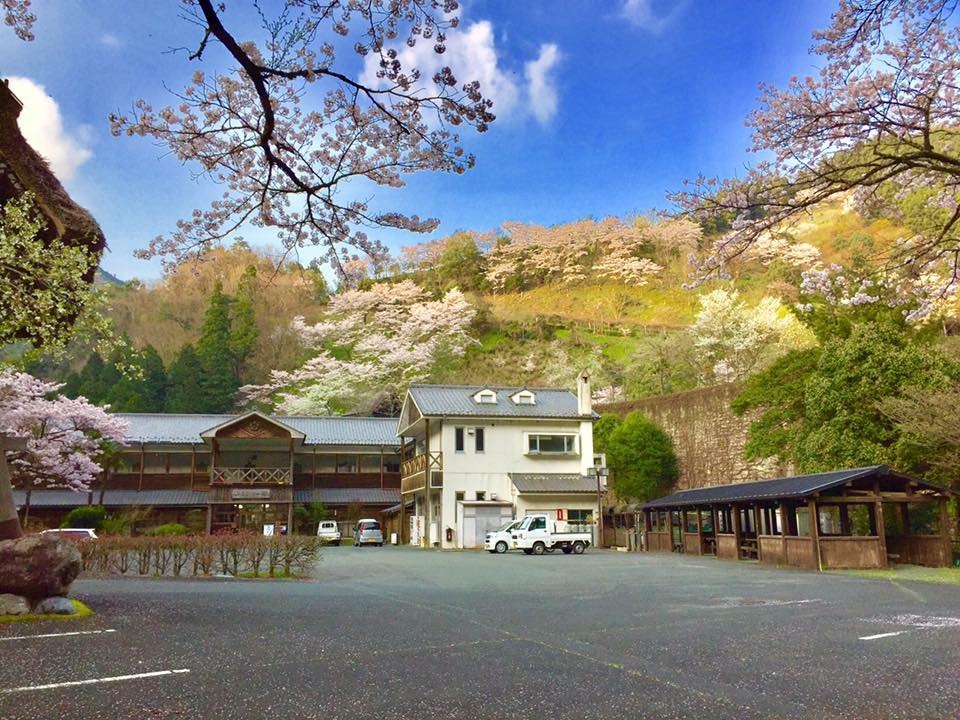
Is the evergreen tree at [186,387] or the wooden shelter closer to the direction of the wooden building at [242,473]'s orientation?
the wooden shelter

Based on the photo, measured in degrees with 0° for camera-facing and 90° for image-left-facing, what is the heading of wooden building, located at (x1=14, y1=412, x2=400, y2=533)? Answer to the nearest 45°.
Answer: approximately 0°

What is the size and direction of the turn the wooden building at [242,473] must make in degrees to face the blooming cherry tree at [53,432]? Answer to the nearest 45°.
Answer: approximately 45° to its right

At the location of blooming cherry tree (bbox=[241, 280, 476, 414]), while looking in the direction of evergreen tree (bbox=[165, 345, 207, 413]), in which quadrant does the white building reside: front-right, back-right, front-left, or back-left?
back-left

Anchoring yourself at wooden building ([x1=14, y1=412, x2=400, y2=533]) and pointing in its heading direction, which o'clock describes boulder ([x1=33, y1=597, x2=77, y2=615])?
The boulder is roughly at 12 o'clock from the wooden building.

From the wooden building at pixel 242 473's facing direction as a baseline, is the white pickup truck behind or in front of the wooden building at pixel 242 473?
in front

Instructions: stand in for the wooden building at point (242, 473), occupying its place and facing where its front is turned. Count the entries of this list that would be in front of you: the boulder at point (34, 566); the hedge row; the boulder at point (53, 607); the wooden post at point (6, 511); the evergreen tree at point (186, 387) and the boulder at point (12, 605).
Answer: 5

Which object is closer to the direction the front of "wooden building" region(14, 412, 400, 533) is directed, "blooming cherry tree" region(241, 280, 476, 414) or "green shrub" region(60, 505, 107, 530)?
the green shrub

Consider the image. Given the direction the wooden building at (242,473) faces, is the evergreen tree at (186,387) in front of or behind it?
behind

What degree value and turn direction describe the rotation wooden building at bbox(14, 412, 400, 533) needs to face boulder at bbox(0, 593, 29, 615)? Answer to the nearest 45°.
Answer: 0° — it already faces it

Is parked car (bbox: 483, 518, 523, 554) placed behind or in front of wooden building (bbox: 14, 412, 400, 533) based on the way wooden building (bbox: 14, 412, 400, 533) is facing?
in front

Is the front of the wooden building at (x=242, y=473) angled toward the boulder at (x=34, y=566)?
yes
